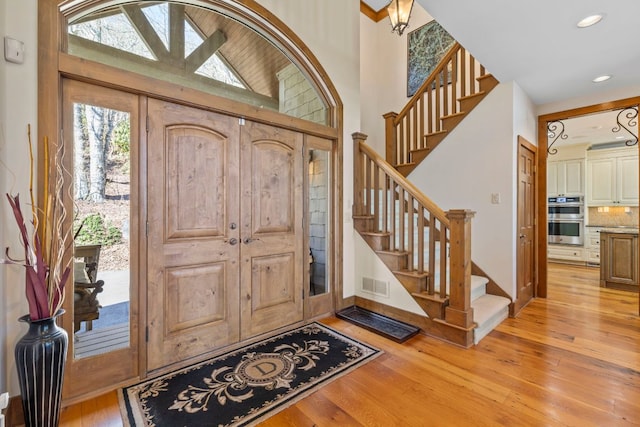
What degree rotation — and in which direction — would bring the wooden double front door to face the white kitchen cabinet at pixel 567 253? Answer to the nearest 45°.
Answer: approximately 45° to its left

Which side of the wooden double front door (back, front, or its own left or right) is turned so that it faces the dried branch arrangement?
right

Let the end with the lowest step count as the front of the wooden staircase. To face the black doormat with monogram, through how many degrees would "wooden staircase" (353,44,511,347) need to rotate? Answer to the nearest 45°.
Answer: approximately 90° to its right

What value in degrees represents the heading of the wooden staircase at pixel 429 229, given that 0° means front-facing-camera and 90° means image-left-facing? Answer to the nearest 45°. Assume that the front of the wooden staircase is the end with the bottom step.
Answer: approximately 315°

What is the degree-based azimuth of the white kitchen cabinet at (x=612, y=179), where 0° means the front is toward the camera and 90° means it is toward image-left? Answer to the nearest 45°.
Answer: approximately 0°

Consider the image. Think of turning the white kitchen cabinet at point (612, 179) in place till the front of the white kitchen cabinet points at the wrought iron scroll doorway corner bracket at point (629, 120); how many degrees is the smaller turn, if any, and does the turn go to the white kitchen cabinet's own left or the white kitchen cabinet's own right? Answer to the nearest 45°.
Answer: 0° — it already faces it

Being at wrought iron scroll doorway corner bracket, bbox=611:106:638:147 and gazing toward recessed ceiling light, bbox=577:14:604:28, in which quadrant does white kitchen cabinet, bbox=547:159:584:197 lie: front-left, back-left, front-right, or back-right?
back-right
